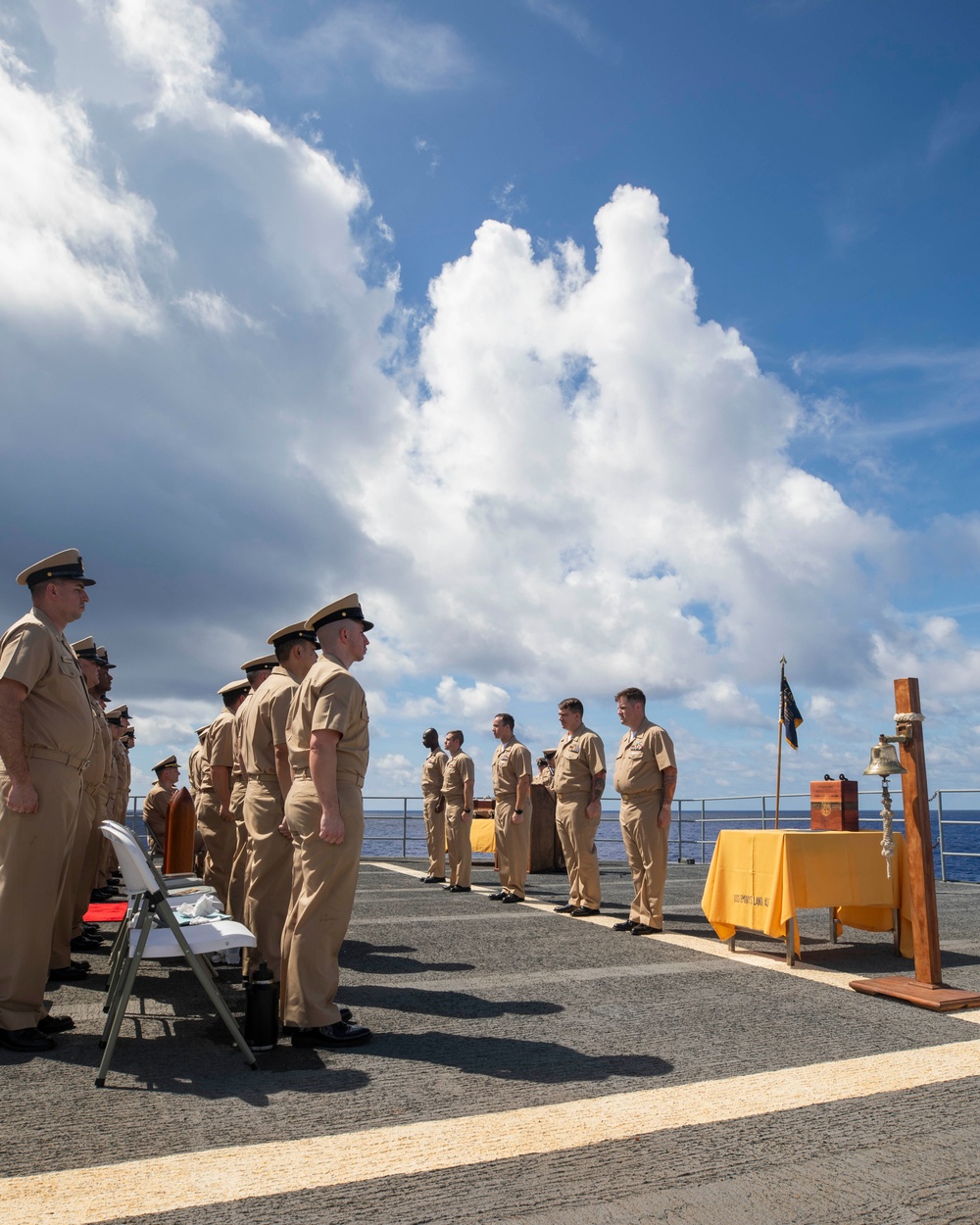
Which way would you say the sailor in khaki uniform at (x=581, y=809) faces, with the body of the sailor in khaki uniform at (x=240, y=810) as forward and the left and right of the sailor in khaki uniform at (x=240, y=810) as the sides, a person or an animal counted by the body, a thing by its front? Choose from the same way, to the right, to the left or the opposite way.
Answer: the opposite way

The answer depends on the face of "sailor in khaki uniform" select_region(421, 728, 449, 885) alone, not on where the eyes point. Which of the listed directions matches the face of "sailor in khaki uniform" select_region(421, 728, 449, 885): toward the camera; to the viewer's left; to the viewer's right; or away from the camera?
to the viewer's left

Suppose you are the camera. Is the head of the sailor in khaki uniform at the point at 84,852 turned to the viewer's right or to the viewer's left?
to the viewer's right

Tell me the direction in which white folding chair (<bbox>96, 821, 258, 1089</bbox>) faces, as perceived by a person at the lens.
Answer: facing to the right of the viewer

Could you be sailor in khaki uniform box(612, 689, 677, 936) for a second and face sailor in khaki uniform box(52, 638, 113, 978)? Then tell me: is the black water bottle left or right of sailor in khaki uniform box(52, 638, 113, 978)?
left

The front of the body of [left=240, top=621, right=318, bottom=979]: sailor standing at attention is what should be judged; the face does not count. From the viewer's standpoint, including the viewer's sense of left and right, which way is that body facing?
facing away from the viewer and to the right of the viewer

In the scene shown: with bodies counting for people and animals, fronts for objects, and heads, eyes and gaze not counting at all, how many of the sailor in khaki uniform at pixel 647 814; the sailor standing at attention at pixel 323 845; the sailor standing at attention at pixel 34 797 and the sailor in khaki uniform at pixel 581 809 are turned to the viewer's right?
2

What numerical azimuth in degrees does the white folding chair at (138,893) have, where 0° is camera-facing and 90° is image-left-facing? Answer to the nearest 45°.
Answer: approximately 270°

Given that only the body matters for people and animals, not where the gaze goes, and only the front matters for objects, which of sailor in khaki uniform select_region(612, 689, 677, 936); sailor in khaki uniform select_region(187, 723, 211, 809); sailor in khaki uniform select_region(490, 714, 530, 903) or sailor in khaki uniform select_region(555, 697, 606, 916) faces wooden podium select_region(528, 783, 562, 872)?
sailor in khaki uniform select_region(187, 723, 211, 809)

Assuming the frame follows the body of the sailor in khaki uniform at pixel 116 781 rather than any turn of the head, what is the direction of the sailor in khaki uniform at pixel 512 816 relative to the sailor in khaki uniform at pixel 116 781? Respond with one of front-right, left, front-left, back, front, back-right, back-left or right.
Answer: front-right

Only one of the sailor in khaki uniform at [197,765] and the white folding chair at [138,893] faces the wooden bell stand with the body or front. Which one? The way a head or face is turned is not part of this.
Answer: the white folding chair

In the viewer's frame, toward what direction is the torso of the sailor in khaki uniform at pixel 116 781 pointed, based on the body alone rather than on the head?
to the viewer's right

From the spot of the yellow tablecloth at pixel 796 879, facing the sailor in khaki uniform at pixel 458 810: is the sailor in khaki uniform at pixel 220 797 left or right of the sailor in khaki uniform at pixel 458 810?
left

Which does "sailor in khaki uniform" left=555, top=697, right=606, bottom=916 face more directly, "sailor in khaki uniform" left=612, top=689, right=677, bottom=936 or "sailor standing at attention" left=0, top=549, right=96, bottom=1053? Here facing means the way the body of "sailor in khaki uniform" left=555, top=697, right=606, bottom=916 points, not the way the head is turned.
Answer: the sailor standing at attention
